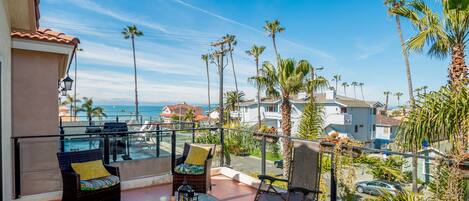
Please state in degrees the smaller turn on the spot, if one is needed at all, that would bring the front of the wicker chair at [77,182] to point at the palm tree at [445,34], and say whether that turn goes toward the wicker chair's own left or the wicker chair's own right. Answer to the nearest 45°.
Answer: approximately 45° to the wicker chair's own left

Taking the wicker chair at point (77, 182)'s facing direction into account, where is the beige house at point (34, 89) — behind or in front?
behind

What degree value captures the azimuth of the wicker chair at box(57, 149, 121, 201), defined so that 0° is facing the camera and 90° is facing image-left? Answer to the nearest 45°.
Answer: approximately 315°

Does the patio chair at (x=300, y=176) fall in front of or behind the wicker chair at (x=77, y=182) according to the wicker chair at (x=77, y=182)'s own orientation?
in front

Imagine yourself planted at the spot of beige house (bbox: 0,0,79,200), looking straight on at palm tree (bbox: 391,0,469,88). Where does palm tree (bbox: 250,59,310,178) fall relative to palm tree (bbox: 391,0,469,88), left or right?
left

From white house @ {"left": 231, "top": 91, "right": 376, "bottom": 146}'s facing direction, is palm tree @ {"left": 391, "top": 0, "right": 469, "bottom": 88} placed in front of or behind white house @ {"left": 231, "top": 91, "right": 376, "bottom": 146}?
in front

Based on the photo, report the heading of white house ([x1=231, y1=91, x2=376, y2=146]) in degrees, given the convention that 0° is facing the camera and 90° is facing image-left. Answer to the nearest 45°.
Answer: approximately 45°

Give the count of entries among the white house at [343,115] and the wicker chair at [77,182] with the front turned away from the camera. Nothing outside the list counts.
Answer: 0
